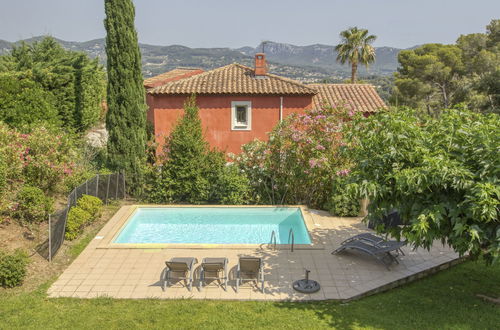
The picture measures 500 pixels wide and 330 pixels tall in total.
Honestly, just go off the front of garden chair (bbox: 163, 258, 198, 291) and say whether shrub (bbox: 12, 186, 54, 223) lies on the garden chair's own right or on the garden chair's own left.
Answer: on the garden chair's own left

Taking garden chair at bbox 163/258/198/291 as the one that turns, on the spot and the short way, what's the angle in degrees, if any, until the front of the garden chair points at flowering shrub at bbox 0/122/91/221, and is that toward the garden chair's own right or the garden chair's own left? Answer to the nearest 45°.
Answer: approximately 45° to the garden chair's own left

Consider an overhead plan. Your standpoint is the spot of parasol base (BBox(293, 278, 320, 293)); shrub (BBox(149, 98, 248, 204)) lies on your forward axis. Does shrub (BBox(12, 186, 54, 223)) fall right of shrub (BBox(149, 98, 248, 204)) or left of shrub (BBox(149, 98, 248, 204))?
left

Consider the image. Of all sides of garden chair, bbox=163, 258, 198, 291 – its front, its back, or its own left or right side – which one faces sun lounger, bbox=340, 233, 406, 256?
right

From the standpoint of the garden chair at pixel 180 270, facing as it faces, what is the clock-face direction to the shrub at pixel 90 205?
The shrub is roughly at 11 o'clock from the garden chair.

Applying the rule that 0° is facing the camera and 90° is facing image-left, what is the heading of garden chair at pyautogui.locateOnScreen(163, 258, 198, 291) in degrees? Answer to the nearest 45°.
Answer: approximately 180°

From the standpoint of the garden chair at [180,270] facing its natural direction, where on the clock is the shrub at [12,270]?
The shrub is roughly at 9 o'clock from the garden chair.

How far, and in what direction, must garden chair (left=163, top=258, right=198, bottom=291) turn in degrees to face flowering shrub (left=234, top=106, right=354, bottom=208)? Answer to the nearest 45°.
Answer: approximately 45° to its right
